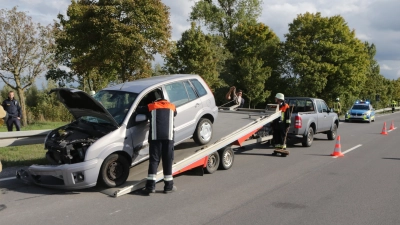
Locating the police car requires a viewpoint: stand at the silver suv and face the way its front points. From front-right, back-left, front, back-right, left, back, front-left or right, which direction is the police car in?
back

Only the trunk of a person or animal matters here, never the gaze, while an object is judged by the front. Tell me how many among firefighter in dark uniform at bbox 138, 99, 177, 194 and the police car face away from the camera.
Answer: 1

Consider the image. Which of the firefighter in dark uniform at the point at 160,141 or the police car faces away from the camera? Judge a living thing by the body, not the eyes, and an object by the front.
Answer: the firefighter in dark uniform

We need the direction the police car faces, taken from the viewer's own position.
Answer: facing the viewer and to the left of the viewer

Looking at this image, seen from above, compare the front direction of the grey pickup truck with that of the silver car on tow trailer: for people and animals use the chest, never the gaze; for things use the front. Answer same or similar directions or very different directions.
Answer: very different directions

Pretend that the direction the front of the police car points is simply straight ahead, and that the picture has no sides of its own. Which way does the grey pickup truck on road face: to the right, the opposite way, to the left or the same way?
the opposite way

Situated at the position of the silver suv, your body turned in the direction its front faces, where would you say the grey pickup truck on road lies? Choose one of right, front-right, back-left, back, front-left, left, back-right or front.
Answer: back

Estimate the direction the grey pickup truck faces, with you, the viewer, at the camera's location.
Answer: facing away from the viewer and to the right of the viewer

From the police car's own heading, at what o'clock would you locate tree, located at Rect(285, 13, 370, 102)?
The tree is roughly at 4 o'clock from the police car.

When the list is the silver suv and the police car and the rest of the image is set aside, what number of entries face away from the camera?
0

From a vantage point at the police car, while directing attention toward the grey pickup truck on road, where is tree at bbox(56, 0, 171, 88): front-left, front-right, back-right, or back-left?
front-right

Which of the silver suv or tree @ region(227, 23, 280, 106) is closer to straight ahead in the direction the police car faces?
the silver suv

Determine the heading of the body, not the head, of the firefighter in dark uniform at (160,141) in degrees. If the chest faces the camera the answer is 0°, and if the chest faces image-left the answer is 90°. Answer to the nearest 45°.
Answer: approximately 180°
